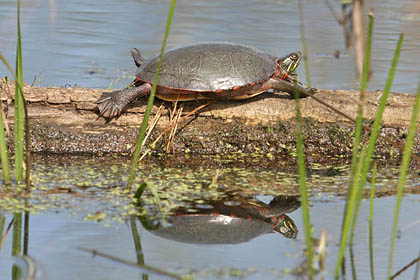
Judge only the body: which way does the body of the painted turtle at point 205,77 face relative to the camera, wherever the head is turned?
to the viewer's right

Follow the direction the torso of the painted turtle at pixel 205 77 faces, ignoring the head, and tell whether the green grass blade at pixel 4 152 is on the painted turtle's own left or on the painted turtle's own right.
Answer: on the painted turtle's own right

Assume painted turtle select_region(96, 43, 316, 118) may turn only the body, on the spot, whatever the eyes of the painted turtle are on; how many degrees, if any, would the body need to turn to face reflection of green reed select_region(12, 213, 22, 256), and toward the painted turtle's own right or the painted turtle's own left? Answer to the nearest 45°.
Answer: approximately 135° to the painted turtle's own right
